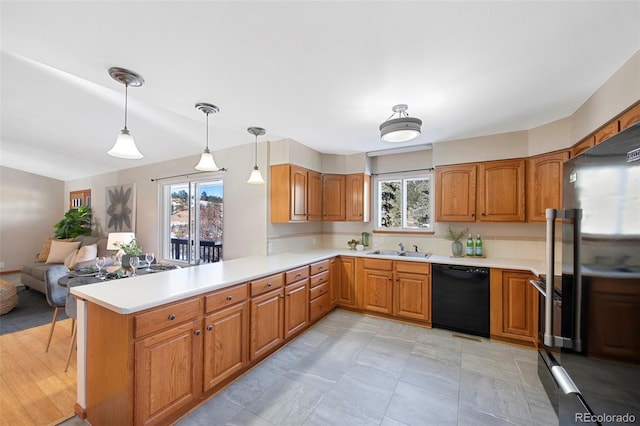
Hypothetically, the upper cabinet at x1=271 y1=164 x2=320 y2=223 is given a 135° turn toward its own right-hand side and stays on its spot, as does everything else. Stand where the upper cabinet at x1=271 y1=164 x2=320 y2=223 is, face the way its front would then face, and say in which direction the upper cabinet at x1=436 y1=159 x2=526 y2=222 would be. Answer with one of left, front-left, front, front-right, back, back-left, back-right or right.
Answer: back

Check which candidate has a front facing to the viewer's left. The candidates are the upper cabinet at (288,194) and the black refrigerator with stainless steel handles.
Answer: the black refrigerator with stainless steel handles

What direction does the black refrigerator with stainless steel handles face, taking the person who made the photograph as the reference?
facing to the left of the viewer

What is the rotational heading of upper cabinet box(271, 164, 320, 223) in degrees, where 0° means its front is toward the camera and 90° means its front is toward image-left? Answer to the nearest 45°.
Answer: approximately 315°

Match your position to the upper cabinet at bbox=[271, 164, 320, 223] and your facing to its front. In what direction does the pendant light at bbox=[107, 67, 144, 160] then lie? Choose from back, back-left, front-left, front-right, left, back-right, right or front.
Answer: right

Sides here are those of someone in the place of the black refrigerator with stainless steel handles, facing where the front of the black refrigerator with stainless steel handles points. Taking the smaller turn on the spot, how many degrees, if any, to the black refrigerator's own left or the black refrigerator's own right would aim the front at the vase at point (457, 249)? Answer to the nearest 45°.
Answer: approximately 45° to the black refrigerator's own right

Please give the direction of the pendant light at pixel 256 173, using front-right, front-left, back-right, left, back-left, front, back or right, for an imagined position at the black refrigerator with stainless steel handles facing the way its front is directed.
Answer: front

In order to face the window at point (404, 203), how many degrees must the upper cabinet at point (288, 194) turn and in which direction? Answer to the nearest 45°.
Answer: approximately 45° to its left

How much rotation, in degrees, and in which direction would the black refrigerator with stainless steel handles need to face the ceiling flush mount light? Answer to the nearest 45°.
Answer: approximately 45° to its right

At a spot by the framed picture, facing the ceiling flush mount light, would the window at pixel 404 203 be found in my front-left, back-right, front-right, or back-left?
front-left
